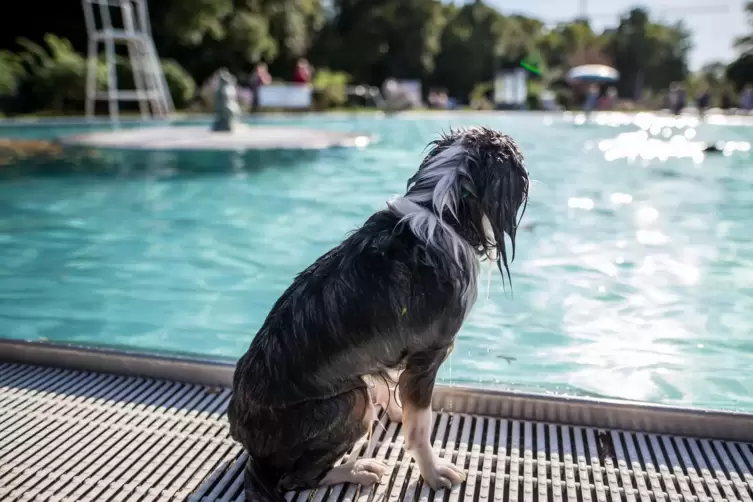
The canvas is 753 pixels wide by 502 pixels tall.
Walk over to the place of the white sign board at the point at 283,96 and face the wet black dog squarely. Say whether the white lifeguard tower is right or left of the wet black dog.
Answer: right

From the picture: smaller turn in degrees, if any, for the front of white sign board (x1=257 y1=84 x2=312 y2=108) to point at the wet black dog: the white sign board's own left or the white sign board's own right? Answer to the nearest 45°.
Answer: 0° — it already faces it

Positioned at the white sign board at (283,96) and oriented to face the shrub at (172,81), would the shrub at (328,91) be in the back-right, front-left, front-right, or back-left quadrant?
back-right

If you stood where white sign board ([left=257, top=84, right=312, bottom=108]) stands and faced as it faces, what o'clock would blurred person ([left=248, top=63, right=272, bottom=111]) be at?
The blurred person is roughly at 3 o'clock from the white sign board.

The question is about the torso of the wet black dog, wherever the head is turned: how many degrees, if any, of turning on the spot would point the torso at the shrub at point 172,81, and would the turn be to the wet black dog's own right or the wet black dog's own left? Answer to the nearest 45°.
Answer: approximately 90° to the wet black dog's own left

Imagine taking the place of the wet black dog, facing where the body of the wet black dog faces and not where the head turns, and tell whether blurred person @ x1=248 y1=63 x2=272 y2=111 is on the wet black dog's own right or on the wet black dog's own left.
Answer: on the wet black dog's own left

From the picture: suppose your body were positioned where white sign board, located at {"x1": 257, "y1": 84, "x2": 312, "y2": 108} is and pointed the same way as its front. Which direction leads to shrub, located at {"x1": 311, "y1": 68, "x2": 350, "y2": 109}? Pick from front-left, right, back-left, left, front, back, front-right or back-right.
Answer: back-left

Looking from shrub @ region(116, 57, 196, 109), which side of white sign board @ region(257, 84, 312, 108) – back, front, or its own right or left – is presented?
right

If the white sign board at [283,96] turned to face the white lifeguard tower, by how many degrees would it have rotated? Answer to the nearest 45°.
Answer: approximately 45° to its right

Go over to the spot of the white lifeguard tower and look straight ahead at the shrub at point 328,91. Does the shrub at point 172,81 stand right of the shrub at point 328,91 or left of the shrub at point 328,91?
left
